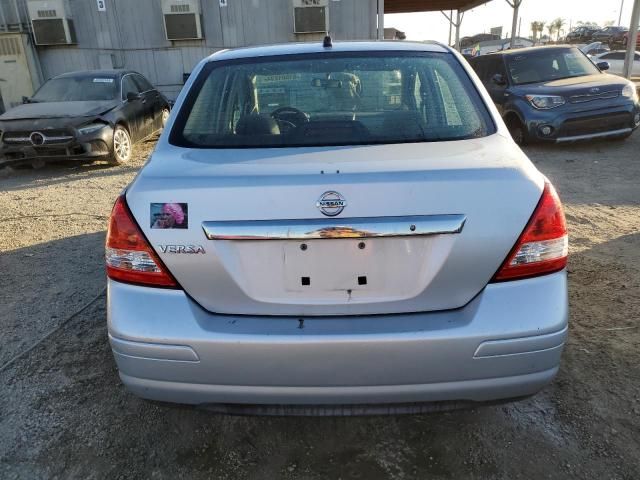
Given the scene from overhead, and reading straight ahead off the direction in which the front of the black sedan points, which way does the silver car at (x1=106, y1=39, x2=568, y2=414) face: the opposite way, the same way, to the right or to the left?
the opposite way

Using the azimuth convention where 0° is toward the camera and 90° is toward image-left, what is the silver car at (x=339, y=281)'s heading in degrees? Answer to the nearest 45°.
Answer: approximately 180°

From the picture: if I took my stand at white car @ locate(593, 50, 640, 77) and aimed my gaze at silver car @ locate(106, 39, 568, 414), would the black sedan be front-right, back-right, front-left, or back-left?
front-right

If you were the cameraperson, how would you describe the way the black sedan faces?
facing the viewer and to the left of the viewer

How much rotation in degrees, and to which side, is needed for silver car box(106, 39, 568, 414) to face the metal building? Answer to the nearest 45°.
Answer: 0° — it already faces it

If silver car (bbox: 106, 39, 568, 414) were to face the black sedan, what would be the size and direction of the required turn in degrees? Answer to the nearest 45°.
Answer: approximately 45° to its left

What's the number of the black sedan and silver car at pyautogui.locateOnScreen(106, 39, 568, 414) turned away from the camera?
1

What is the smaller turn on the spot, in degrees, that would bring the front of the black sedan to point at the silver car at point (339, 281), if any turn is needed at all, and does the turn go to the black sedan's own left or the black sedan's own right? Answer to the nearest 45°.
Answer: approximately 45° to the black sedan's own left

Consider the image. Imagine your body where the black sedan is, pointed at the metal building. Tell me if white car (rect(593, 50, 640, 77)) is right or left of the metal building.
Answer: right

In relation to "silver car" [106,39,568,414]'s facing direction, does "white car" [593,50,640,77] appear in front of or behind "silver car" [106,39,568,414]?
in front

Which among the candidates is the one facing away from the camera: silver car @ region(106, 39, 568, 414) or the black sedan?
the silver car
